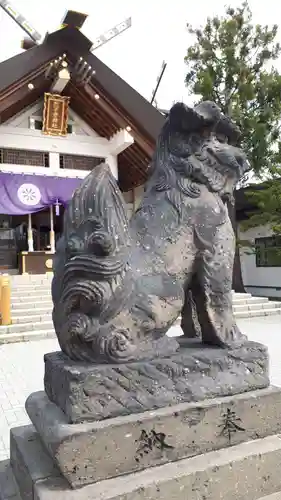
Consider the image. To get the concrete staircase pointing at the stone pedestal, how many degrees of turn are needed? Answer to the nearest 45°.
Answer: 0° — it already faces it

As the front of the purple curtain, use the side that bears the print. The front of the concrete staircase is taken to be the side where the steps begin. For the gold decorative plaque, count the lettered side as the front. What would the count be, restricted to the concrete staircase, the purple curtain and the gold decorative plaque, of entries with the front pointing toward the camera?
3

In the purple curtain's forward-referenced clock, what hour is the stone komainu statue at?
The stone komainu statue is roughly at 12 o'clock from the purple curtain.

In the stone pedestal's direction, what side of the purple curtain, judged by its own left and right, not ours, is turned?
front

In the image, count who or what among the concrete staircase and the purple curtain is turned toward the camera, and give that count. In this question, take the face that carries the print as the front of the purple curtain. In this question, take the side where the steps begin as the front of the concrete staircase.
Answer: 2

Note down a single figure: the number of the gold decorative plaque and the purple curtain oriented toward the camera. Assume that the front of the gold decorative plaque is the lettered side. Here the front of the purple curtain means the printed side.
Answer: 2

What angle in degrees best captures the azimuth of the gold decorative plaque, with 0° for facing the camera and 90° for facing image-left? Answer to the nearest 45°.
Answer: approximately 0°

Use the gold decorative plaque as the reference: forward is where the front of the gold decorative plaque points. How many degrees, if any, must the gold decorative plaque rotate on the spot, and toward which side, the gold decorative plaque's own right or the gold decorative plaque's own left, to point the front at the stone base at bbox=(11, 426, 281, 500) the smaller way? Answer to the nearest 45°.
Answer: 0° — it already faces it
